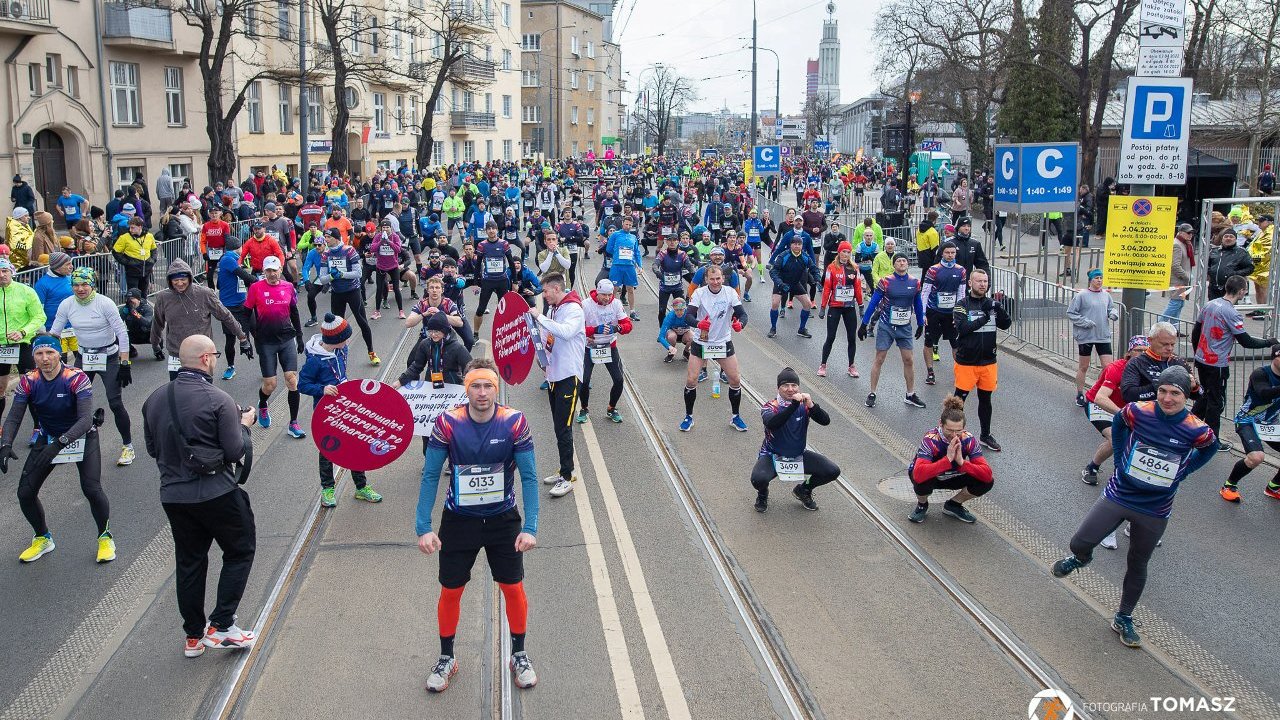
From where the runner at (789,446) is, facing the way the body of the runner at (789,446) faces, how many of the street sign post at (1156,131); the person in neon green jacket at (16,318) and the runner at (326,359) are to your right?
2

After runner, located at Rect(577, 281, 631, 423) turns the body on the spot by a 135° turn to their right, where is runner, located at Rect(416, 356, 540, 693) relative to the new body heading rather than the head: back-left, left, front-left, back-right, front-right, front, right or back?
back-left

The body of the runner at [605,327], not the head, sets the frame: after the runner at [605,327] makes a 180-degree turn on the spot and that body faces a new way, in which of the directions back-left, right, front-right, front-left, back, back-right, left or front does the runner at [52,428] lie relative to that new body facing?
back-left

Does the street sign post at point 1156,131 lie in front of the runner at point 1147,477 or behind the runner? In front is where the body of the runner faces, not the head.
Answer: behind

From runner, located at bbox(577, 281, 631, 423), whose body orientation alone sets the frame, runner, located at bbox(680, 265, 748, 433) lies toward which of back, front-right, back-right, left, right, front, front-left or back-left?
left

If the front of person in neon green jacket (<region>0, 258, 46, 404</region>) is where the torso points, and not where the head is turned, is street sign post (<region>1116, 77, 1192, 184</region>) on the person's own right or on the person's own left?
on the person's own left

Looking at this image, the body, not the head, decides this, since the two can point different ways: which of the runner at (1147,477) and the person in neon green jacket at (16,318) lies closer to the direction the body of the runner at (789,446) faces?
the runner

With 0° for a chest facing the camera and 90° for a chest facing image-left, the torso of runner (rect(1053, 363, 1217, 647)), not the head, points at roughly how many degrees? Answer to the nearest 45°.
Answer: approximately 0°

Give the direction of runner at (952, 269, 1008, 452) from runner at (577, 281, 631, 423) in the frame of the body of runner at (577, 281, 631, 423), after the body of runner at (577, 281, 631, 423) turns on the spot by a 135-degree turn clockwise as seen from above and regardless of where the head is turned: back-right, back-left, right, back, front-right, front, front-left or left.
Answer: back-right

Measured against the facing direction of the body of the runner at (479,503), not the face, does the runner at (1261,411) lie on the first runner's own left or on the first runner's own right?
on the first runner's own left

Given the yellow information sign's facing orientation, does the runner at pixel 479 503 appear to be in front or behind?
in front

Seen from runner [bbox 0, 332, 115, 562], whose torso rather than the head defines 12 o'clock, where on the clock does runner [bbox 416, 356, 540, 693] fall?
runner [bbox 416, 356, 540, 693] is roughly at 11 o'clock from runner [bbox 0, 332, 115, 562].
